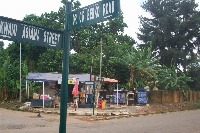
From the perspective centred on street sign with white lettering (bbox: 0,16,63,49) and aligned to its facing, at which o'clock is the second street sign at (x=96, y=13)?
The second street sign is roughly at 11 o'clock from the street sign with white lettering.

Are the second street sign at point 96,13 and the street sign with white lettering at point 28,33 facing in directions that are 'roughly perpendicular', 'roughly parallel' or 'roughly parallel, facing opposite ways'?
roughly perpendicular

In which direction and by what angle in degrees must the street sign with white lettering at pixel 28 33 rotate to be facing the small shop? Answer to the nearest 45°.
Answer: approximately 135° to its left

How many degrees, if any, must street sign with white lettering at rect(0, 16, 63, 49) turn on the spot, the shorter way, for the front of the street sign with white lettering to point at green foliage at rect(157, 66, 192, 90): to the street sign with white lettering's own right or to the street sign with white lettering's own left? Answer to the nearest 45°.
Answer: approximately 90° to the street sign with white lettering's own left

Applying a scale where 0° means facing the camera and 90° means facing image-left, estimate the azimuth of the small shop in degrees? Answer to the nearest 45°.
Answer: approximately 0°

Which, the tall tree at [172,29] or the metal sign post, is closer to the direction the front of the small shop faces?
the metal sign post

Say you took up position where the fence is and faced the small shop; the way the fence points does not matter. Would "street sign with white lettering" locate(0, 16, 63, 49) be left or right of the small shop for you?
left

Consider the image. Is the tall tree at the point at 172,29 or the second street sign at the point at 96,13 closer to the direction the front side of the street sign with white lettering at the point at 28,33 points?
the second street sign
